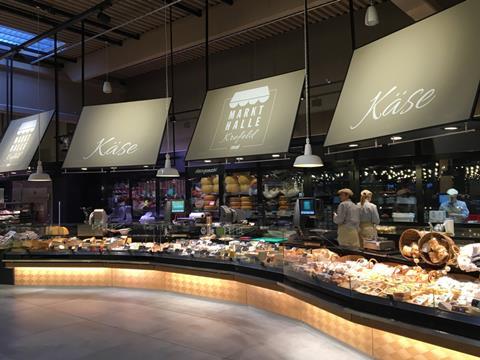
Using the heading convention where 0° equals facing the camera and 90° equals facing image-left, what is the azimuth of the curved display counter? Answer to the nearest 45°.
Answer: approximately 45°

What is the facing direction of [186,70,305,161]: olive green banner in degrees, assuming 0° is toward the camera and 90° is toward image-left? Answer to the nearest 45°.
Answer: approximately 45°

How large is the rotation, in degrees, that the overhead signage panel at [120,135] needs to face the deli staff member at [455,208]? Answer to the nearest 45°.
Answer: approximately 90° to its left

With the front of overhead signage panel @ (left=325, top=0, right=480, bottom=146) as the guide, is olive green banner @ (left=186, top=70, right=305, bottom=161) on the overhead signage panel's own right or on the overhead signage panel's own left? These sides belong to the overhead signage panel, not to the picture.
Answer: on the overhead signage panel's own right

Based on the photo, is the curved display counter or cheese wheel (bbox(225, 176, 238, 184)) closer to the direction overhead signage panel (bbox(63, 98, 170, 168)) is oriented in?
the curved display counter

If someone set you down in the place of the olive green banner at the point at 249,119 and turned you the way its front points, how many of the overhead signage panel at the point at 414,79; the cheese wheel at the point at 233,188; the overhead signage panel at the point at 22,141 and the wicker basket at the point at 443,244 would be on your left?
2

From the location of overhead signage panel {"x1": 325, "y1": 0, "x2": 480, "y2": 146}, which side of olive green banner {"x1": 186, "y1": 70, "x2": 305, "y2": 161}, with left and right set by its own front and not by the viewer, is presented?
left

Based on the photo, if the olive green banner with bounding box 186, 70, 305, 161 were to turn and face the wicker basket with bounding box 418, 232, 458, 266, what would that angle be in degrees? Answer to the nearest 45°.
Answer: approximately 90° to its left
